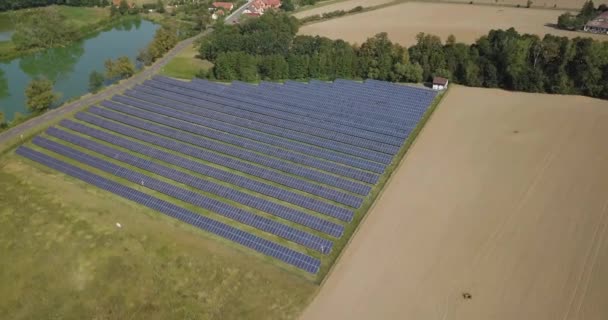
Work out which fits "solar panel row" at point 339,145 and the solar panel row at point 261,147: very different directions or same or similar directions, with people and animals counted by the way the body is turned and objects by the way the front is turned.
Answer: same or similar directions

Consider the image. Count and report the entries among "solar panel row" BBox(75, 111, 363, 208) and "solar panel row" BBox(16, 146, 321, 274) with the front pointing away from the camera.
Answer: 0

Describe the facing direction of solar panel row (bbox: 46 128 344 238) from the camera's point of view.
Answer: facing the viewer and to the left of the viewer

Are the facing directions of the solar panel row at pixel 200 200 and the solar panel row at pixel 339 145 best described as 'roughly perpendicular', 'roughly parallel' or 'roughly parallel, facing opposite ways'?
roughly parallel

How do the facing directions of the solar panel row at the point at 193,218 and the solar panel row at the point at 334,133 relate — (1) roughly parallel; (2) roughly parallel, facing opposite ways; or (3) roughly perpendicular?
roughly parallel

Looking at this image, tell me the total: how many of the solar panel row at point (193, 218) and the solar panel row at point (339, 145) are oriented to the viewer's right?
0

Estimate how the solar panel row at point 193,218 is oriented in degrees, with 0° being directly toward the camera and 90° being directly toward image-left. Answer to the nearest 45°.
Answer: approximately 45°

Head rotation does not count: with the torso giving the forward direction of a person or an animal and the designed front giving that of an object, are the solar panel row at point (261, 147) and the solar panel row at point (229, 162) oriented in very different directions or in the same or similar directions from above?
same or similar directions

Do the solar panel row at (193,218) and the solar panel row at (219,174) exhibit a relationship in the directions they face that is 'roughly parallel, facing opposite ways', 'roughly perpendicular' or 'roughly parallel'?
roughly parallel

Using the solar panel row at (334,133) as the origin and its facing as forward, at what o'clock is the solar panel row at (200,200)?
the solar panel row at (200,200) is roughly at 12 o'clock from the solar panel row at (334,133).

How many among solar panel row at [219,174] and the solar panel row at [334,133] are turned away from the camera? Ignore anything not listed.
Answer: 0

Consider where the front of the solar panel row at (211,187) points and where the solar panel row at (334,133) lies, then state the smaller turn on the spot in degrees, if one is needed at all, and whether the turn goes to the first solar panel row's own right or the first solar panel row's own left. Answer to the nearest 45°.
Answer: approximately 180°
